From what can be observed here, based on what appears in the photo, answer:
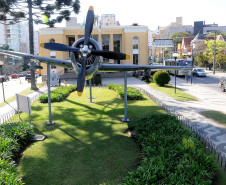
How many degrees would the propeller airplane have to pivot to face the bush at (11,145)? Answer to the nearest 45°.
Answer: approximately 45° to its right

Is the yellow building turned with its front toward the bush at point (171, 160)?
yes

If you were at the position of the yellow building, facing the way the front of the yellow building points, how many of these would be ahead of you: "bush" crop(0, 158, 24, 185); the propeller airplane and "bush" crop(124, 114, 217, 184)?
3

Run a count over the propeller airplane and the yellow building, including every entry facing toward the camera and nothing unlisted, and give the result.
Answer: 2

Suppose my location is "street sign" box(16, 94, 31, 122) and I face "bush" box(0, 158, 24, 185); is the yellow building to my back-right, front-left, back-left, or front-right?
back-left

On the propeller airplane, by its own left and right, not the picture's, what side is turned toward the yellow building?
back

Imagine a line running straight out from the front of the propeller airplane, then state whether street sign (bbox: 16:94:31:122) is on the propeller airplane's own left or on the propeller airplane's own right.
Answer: on the propeller airplane's own right

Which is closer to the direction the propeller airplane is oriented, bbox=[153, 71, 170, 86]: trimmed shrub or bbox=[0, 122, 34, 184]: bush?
the bush
